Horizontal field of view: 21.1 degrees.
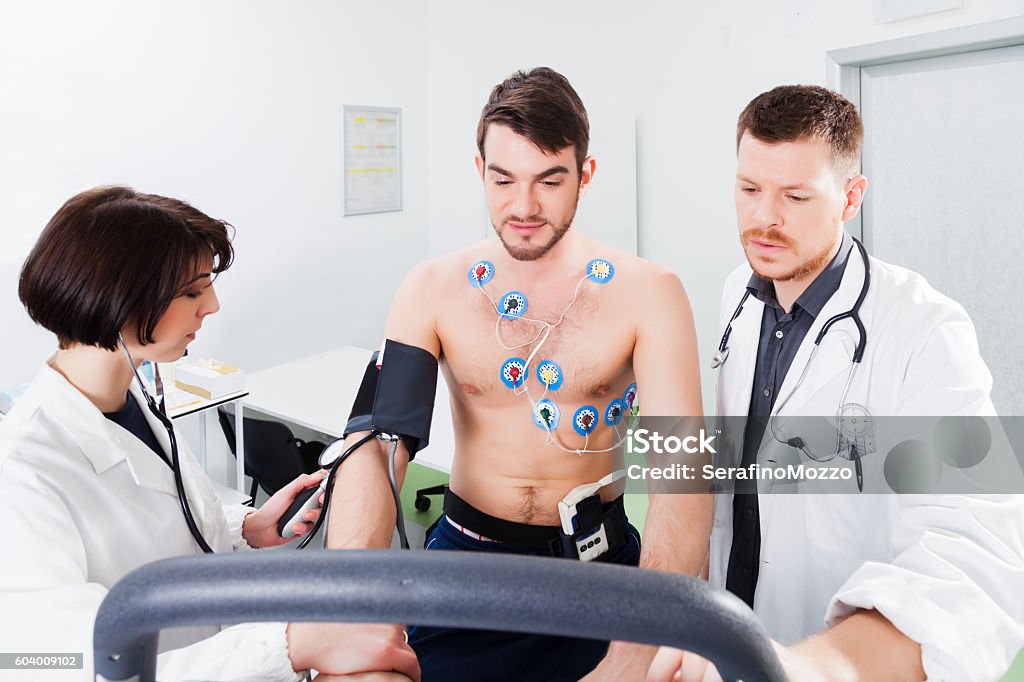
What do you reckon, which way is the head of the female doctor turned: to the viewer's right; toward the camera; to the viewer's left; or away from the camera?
to the viewer's right

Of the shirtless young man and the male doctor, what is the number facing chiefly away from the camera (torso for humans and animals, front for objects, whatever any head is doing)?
0

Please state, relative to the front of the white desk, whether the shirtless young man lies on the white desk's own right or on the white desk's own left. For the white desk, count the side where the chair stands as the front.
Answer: on the white desk's own left

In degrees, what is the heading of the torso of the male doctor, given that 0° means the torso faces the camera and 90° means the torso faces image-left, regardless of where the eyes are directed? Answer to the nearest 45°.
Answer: approximately 45°

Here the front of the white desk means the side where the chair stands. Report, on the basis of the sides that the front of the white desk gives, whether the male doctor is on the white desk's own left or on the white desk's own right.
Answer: on the white desk's own left
